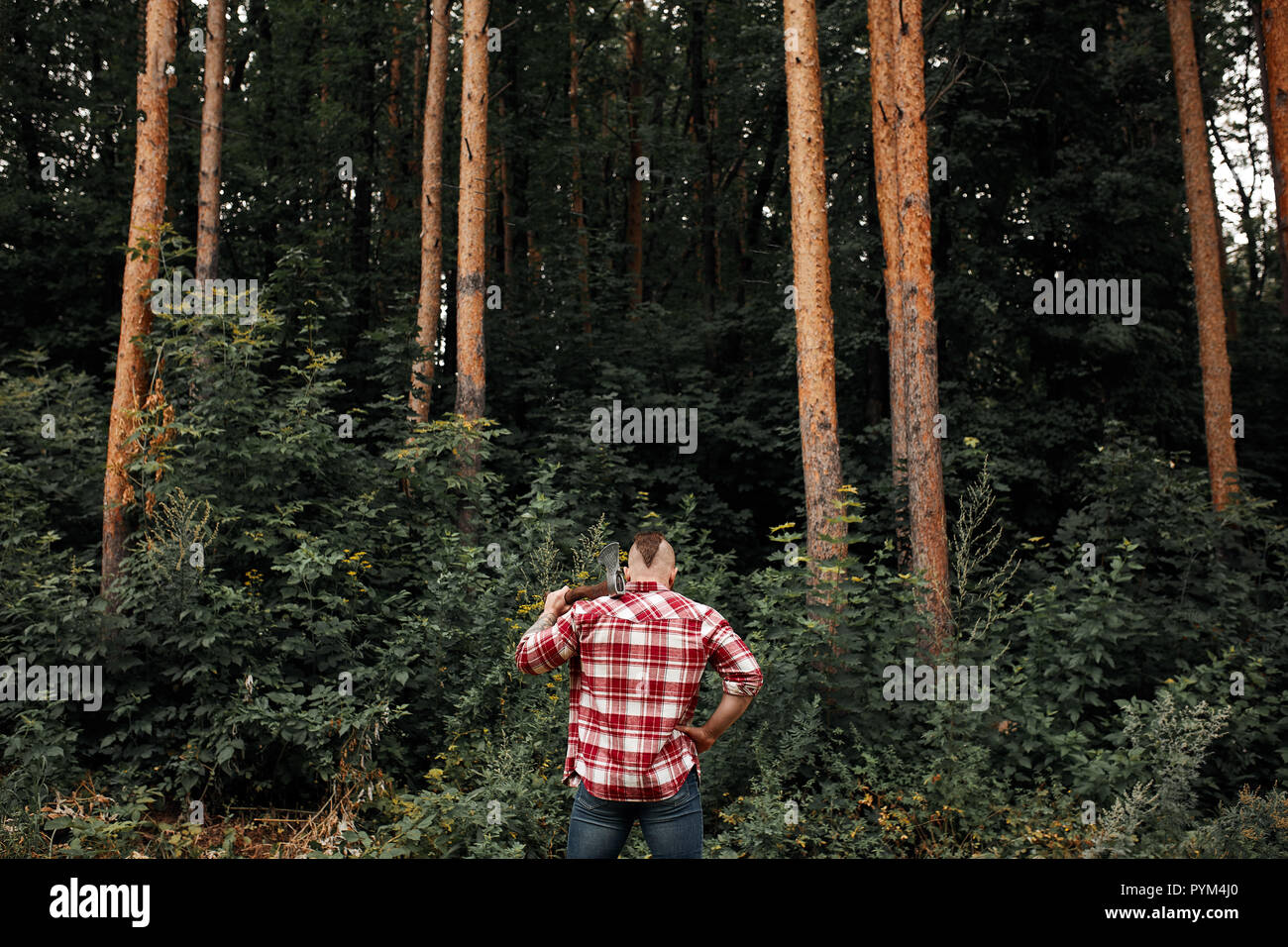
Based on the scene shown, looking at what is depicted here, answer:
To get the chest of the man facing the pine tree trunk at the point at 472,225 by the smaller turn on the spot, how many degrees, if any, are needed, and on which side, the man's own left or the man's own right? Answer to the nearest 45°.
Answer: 0° — they already face it

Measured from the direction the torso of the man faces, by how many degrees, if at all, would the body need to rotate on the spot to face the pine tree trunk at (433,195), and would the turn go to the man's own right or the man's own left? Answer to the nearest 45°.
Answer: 0° — they already face it

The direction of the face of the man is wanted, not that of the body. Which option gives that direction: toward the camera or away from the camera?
away from the camera

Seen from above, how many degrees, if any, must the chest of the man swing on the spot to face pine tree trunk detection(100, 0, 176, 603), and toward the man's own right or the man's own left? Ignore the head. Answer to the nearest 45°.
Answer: approximately 45° to the man's own left

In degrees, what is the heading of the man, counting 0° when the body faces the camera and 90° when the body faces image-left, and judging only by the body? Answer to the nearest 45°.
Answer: approximately 180°
